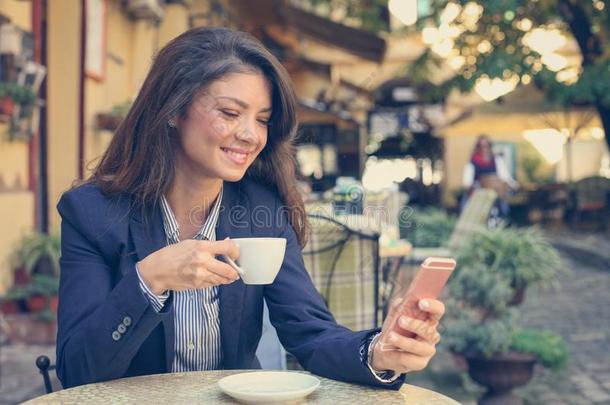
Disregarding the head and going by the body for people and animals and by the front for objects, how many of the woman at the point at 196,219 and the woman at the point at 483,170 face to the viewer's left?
0

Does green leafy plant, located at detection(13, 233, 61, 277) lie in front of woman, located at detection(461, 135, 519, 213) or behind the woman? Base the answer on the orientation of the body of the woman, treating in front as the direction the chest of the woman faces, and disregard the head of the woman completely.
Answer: in front

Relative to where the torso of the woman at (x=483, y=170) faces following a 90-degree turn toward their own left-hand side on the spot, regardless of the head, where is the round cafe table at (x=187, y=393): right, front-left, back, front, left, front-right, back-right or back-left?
right

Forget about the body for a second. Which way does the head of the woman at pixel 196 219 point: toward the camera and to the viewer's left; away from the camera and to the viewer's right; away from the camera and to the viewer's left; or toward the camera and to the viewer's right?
toward the camera and to the viewer's right

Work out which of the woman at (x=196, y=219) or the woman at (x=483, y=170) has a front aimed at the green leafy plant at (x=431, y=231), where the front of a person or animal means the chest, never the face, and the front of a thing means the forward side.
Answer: the woman at (x=483, y=170)

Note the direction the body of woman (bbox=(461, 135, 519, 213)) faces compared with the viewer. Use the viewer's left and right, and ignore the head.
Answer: facing the viewer

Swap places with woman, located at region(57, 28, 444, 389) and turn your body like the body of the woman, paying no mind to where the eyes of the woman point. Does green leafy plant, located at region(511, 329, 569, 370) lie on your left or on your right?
on your left

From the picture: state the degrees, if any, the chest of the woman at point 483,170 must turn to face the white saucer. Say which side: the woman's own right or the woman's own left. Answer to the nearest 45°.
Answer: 0° — they already face it

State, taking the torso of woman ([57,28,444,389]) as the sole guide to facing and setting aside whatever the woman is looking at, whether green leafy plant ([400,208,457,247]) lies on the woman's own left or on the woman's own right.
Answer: on the woman's own left

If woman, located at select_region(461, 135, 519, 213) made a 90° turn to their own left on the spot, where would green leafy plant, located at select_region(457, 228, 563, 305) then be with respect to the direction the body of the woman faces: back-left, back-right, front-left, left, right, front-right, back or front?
right

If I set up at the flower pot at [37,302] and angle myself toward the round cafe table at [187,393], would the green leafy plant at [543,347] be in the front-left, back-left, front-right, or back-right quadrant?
front-left

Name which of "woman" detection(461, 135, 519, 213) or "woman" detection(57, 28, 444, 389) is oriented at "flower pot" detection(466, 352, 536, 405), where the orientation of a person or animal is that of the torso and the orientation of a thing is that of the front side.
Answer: "woman" detection(461, 135, 519, 213)

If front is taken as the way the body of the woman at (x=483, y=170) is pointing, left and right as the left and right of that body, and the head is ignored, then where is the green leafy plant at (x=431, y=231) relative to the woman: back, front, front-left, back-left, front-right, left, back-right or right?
front

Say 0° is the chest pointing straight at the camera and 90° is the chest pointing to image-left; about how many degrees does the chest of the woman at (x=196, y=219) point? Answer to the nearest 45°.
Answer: approximately 315°
